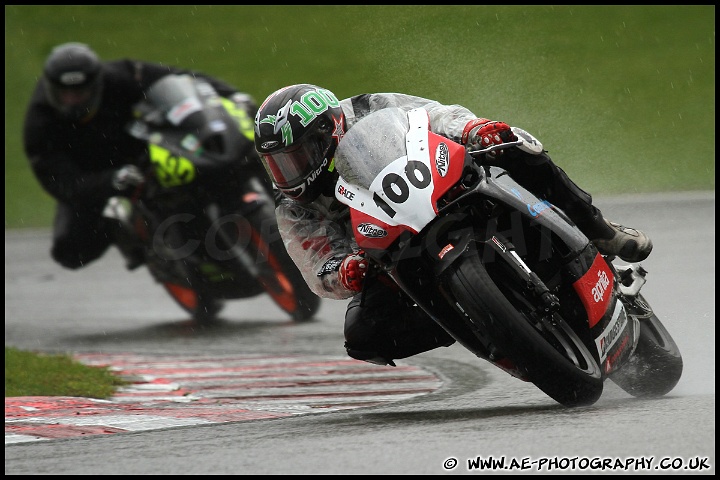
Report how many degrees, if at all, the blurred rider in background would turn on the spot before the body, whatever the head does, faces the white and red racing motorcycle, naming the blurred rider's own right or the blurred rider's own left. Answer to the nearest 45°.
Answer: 0° — they already face it

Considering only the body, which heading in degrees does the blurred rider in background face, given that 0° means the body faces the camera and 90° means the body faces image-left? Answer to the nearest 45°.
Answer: approximately 0°

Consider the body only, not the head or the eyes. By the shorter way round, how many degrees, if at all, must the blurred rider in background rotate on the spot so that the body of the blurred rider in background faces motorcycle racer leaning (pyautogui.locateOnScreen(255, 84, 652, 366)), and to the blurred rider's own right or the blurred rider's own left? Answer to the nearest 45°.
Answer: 0° — they already face them
